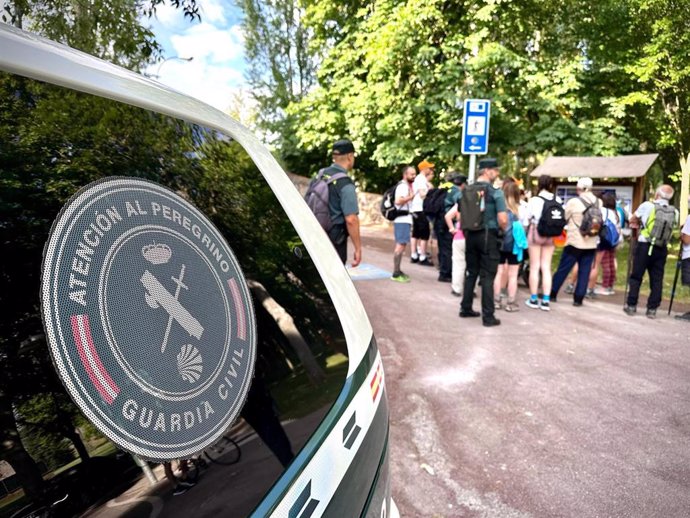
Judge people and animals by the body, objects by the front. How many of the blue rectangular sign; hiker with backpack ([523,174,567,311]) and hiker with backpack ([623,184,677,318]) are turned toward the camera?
1

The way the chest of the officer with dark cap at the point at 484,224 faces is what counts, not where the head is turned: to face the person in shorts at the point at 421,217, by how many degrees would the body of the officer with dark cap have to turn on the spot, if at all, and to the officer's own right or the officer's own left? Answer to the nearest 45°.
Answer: approximately 45° to the officer's own left

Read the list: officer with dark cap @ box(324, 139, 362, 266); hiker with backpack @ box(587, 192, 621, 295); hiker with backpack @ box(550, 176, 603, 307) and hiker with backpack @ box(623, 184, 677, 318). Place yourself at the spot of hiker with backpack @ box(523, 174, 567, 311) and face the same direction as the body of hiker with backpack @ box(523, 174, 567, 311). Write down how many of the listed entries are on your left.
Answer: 1

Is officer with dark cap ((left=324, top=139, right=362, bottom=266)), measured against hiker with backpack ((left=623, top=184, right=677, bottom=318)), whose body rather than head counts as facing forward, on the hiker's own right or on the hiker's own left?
on the hiker's own left

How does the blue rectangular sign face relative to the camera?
toward the camera

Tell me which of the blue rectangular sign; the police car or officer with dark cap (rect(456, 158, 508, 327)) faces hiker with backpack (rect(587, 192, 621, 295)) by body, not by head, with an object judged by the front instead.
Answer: the officer with dark cap

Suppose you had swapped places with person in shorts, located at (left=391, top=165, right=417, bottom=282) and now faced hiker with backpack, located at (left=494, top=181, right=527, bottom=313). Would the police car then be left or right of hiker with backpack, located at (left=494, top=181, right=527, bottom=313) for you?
right

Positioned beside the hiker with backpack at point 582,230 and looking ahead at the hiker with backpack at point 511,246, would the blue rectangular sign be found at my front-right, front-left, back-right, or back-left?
front-right

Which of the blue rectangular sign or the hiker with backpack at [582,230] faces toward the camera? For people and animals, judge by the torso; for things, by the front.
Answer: the blue rectangular sign

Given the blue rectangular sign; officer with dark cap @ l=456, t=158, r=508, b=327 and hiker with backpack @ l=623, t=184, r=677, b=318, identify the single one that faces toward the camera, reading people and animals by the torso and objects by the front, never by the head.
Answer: the blue rectangular sign

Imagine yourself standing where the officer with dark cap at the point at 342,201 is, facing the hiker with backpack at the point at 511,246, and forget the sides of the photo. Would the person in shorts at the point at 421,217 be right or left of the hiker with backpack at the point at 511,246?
left

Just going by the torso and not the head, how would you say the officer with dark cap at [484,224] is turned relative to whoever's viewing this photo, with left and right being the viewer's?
facing away from the viewer and to the right of the viewer

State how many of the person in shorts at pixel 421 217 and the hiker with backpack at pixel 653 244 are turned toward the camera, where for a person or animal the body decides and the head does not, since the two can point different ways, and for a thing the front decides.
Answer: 0

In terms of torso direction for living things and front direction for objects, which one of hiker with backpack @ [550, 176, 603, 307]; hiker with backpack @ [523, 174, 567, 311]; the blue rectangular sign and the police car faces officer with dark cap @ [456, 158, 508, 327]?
the blue rectangular sign
